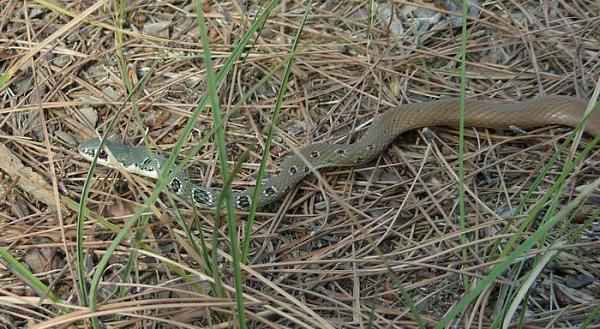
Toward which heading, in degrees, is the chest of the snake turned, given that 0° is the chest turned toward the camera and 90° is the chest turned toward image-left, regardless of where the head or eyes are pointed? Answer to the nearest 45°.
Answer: approximately 90°
